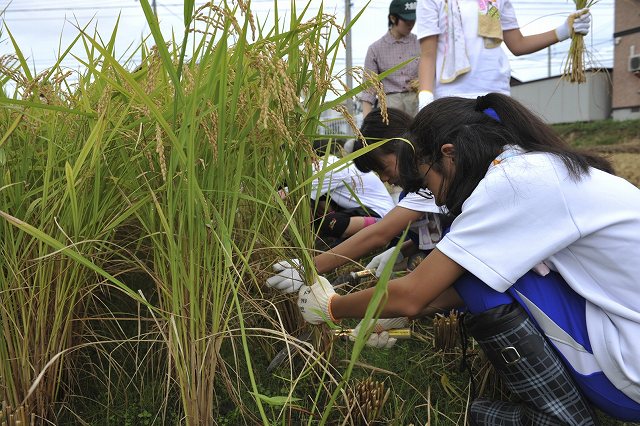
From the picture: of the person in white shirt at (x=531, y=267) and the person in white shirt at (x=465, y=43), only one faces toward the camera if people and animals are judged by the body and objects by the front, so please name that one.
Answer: the person in white shirt at (x=465, y=43)

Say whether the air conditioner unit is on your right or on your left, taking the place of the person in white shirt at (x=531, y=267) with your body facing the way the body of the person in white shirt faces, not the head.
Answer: on your right

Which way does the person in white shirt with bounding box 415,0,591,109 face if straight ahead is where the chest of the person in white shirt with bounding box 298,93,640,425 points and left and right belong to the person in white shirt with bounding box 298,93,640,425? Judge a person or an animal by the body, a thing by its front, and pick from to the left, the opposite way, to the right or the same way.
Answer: to the left

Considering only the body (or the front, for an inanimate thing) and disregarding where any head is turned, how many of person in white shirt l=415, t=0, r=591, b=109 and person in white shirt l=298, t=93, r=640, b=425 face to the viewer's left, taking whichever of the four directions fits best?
1

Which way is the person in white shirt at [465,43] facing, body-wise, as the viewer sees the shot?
toward the camera

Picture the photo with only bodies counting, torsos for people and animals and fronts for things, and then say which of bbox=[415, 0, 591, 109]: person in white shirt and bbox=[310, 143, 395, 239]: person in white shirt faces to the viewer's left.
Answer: bbox=[310, 143, 395, 239]: person in white shirt

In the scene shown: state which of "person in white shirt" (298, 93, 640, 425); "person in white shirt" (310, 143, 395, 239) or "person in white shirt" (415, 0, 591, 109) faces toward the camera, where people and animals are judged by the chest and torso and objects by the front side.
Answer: "person in white shirt" (415, 0, 591, 109)

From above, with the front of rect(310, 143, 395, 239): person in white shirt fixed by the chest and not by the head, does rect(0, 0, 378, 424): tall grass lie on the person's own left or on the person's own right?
on the person's own left

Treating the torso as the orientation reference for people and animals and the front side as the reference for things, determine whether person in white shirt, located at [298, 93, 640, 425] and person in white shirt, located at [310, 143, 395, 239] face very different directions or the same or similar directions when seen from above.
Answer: same or similar directions

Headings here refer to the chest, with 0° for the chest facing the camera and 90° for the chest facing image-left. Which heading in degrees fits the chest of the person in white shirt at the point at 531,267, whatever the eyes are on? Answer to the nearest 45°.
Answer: approximately 90°

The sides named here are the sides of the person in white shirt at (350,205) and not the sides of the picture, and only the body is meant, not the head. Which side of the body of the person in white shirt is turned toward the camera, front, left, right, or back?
left

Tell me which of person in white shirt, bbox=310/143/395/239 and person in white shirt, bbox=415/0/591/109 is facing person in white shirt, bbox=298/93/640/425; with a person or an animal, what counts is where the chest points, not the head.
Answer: person in white shirt, bbox=415/0/591/109
